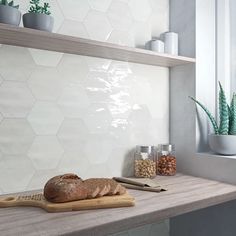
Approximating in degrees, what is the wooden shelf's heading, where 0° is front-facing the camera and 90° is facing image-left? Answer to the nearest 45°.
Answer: approximately 315°

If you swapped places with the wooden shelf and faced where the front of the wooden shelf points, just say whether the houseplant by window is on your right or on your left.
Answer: on your left
